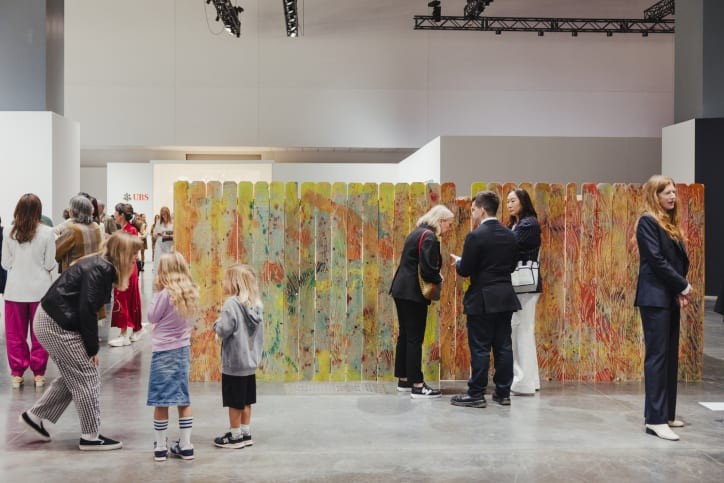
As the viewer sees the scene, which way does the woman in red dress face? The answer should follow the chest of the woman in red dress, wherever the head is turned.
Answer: to the viewer's left

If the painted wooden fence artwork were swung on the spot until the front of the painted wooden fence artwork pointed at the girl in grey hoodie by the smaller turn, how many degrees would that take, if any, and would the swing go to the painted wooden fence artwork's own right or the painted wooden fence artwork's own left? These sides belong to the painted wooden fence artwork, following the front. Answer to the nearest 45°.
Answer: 0° — it already faces them

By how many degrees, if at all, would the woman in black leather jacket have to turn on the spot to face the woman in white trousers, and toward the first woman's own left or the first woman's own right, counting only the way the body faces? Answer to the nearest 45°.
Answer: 0° — they already face them

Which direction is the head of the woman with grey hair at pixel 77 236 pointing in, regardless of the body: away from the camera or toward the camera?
away from the camera

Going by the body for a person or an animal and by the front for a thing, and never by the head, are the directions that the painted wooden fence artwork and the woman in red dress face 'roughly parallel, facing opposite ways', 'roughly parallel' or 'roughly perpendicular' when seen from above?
roughly perpendicular

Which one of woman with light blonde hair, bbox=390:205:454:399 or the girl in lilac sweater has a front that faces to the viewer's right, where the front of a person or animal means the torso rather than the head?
the woman with light blonde hair

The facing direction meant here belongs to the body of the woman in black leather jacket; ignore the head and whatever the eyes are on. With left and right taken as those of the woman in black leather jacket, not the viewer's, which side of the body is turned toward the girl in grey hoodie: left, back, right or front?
front

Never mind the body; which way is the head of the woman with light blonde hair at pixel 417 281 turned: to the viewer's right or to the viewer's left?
to the viewer's right

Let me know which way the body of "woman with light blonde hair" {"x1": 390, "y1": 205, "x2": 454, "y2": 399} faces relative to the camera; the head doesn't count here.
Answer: to the viewer's right

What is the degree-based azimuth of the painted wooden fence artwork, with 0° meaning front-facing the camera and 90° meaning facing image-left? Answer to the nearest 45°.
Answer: approximately 0°
